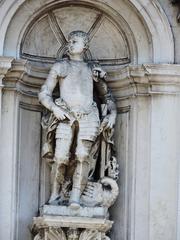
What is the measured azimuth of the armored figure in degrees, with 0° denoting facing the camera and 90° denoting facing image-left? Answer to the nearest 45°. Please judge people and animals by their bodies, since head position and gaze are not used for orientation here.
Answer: approximately 0°
